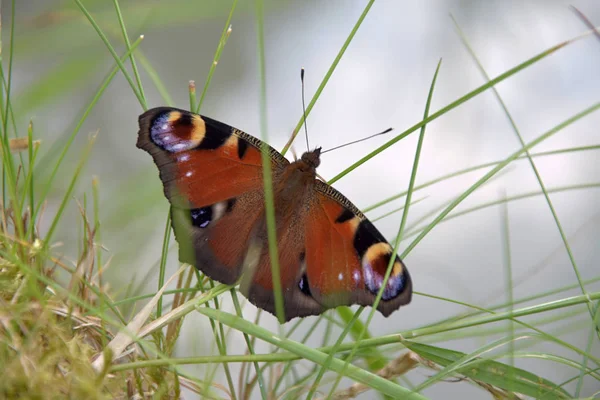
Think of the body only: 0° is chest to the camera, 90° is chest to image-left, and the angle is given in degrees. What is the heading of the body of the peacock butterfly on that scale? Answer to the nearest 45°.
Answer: approximately 225°
